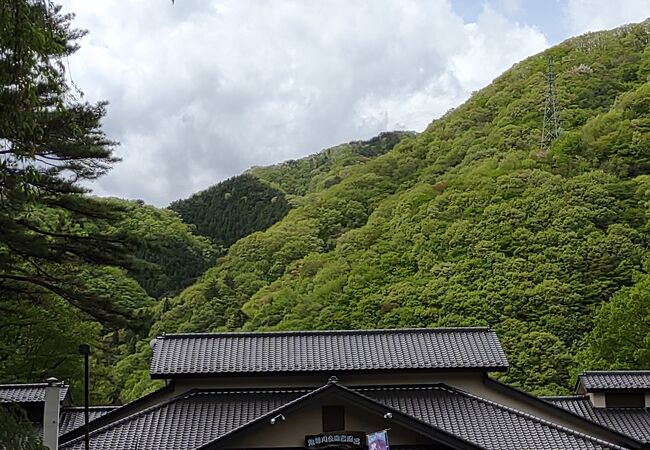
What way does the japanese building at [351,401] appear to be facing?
toward the camera

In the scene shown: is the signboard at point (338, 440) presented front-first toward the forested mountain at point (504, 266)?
no

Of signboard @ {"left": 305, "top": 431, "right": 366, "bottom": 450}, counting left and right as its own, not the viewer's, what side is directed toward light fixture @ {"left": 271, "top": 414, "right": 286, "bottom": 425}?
right
